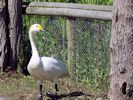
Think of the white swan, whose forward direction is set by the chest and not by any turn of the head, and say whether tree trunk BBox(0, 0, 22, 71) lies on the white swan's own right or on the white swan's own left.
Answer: on the white swan's own right

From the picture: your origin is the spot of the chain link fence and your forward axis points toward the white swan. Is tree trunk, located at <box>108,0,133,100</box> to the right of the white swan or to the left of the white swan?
left

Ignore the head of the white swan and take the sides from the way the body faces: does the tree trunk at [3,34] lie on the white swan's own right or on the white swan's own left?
on the white swan's own right

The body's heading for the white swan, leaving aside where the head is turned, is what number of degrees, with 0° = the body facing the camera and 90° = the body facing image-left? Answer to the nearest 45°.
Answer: approximately 45°
